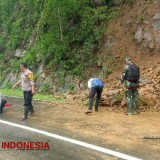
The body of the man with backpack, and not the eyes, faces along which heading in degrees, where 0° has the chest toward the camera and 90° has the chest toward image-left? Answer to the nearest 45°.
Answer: approximately 135°
